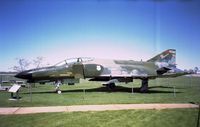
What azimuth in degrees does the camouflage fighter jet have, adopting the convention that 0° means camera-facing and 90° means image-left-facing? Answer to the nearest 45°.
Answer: approximately 90°
